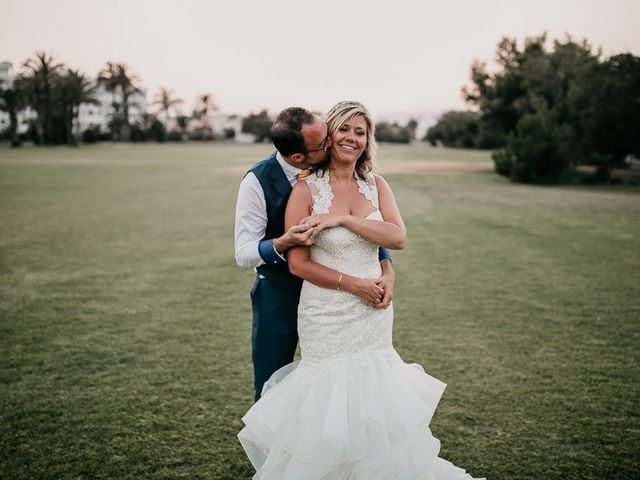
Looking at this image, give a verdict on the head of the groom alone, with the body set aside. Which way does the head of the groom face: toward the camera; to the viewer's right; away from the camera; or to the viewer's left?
to the viewer's right

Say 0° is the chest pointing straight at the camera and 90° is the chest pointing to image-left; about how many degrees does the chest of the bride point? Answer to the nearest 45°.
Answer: approximately 0°
